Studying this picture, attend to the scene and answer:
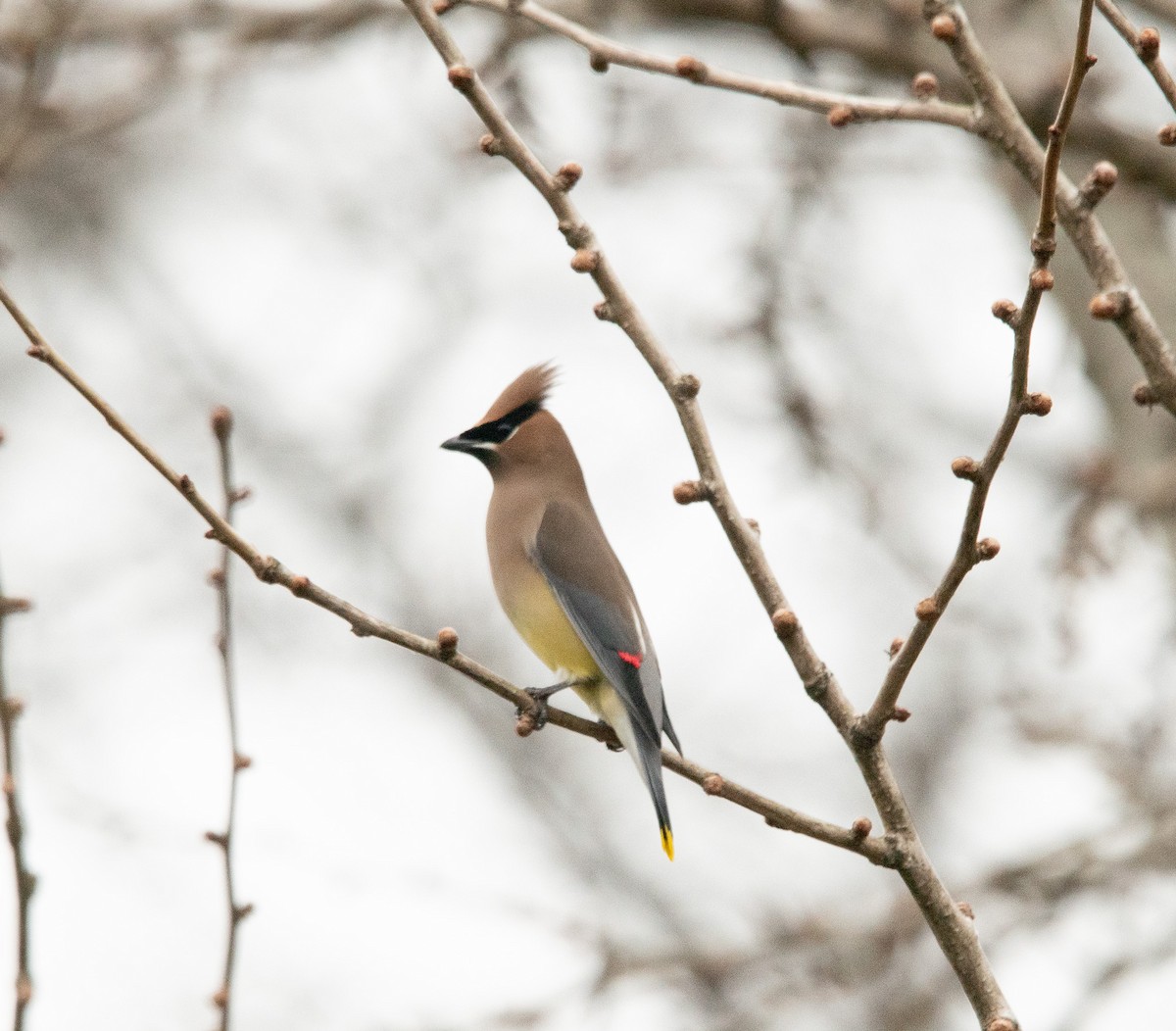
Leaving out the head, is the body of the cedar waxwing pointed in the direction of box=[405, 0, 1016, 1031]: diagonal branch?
no

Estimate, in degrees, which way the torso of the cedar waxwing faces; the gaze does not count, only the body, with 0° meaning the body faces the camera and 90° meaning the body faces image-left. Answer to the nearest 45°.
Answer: approximately 90°

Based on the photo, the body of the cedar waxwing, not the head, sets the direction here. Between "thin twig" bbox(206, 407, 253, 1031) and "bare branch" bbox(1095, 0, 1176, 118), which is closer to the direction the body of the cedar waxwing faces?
the thin twig

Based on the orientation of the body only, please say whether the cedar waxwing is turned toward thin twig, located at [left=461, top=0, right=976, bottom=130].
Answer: no
